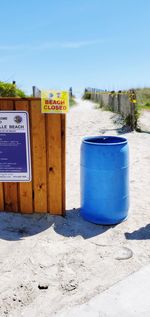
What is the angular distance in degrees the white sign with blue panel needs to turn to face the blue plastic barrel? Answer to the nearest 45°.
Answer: approximately 90° to its left

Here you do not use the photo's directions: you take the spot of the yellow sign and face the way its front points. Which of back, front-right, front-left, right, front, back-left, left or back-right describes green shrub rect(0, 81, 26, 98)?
back

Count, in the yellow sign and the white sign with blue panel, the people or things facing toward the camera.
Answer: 2

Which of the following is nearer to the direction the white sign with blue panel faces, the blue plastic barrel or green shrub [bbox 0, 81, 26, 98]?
the blue plastic barrel

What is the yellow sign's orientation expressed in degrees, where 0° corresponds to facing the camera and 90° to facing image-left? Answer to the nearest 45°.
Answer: approximately 0°

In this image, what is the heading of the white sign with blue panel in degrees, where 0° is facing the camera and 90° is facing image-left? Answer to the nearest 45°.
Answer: approximately 0°

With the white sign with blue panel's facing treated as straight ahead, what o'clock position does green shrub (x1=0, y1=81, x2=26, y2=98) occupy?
The green shrub is roughly at 6 o'clock from the white sign with blue panel.
